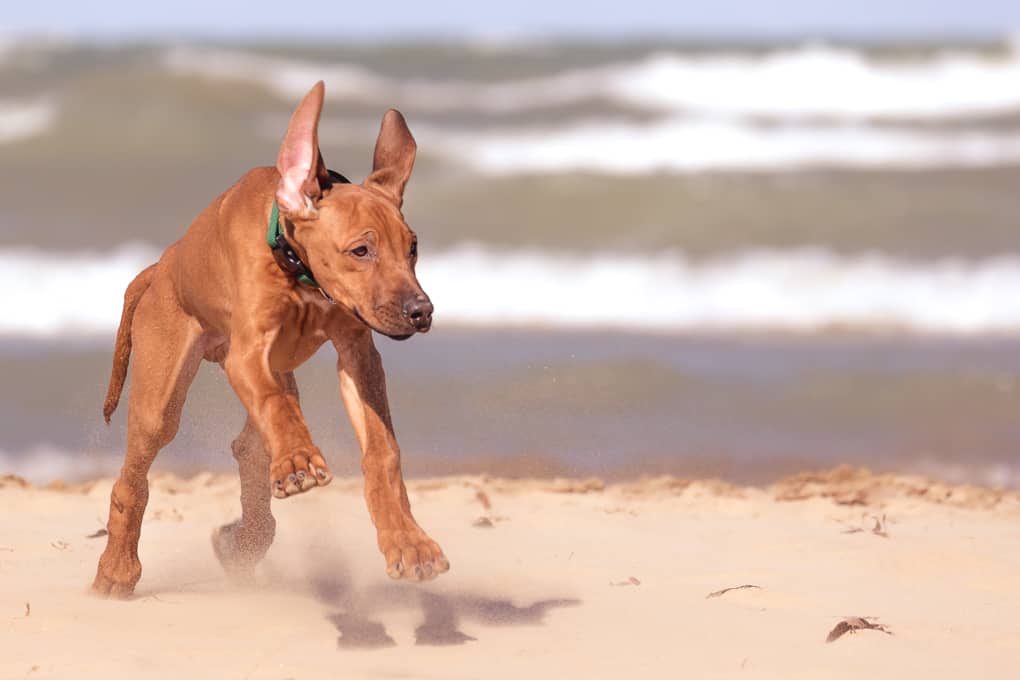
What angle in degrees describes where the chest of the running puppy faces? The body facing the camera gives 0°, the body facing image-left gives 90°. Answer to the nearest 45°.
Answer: approximately 315°

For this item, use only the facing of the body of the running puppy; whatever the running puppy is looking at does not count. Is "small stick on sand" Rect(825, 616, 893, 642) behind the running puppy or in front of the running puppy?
in front

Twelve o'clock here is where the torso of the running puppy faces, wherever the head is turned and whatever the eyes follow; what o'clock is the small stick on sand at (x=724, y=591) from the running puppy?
The small stick on sand is roughly at 10 o'clock from the running puppy.
